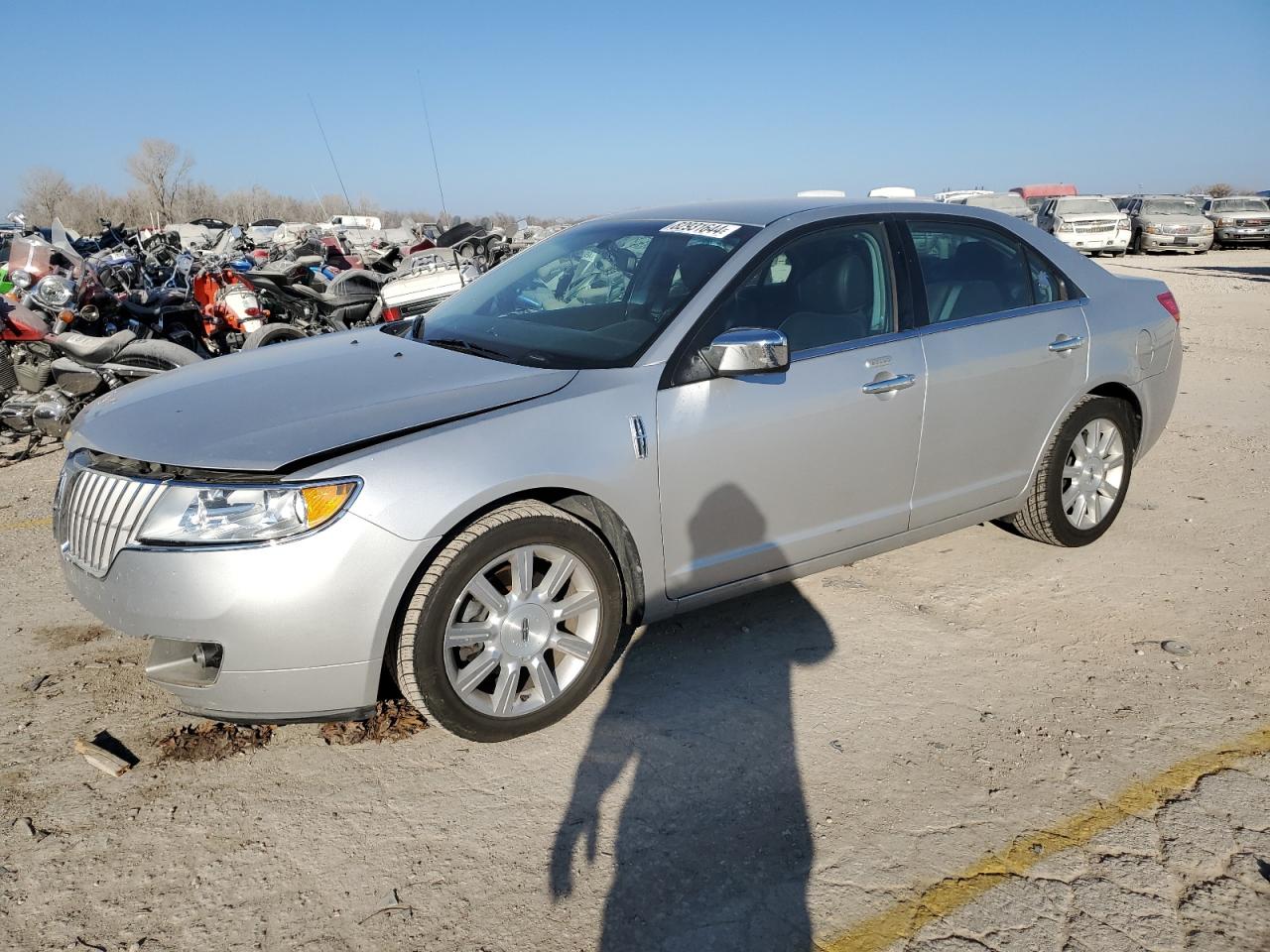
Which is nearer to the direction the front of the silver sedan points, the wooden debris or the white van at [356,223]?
the wooden debris

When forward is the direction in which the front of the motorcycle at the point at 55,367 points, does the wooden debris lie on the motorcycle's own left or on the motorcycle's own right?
on the motorcycle's own left

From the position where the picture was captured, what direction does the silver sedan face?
facing the viewer and to the left of the viewer

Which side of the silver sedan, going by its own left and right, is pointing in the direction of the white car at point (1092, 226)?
back

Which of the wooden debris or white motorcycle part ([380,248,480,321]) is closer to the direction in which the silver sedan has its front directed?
the wooden debris

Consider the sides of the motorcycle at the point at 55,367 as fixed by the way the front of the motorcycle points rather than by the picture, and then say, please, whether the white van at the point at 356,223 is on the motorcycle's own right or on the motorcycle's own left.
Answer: on the motorcycle's own right

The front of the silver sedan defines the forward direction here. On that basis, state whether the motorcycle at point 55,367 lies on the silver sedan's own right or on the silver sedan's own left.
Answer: on the silver sedan's own right

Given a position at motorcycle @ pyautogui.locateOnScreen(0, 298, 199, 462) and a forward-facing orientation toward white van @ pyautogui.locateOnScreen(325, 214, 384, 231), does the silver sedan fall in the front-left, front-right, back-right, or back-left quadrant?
back-right

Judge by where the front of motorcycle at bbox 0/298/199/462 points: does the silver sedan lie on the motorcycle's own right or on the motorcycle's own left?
on the motorcycle's own left

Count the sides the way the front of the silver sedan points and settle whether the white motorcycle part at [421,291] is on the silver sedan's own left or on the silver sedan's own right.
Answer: on the silver sedan's own right

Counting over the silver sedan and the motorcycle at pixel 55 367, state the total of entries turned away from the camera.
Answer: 0

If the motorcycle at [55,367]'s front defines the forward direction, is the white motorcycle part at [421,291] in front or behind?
behind

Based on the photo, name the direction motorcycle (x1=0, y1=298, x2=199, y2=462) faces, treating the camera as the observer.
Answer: facing to the left of the viewer

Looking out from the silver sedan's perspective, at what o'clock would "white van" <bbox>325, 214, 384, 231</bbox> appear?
The white van is roughly at 4 o'clock from the silver sedan.
